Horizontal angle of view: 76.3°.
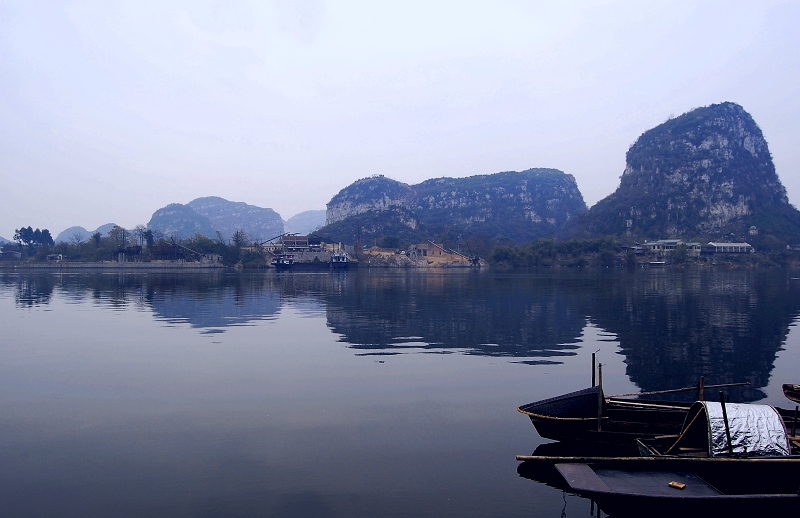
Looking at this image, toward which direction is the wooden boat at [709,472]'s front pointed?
to the viewer's left

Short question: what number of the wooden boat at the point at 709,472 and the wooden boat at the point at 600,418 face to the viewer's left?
2

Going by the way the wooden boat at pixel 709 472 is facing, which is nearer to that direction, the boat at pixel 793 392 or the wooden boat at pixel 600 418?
the wooden boat

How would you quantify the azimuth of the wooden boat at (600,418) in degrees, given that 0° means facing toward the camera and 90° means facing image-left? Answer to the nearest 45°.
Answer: approximately 90°

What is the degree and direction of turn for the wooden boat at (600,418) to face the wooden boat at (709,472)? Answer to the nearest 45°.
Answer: approximately 135° to its left

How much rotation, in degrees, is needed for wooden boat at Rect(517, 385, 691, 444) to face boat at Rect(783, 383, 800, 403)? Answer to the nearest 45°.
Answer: approximately 135° to its right
